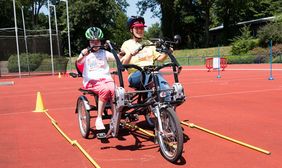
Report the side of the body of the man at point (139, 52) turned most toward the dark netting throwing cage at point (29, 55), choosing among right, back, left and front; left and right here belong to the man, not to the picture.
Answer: back

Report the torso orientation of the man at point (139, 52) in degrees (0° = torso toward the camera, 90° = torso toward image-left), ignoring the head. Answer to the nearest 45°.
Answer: approximately 315°
